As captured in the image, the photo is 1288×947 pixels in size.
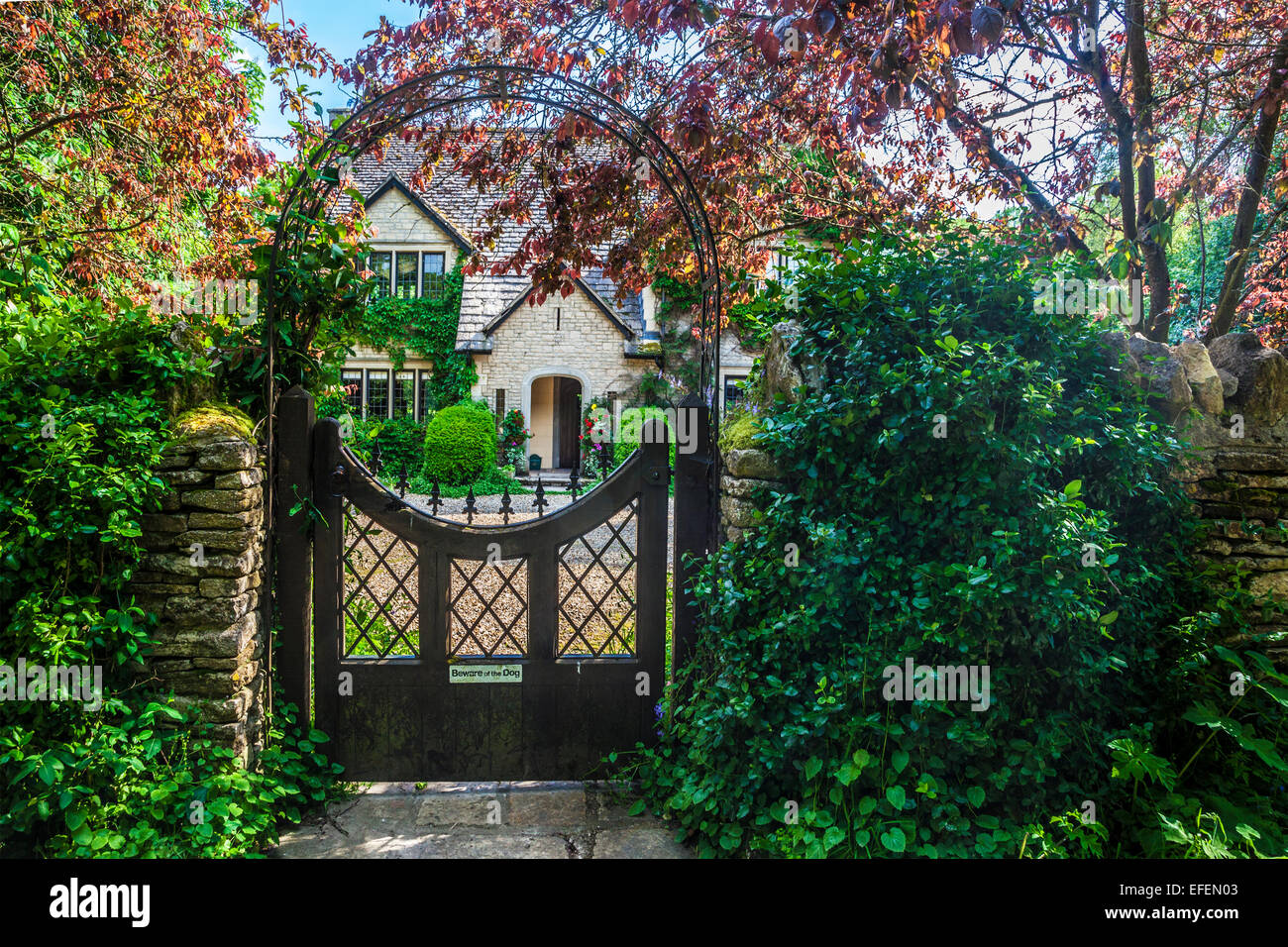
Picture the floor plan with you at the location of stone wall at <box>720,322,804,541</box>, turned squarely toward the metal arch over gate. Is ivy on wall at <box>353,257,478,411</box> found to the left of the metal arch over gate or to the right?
right

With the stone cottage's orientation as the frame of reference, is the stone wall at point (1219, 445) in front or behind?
in front

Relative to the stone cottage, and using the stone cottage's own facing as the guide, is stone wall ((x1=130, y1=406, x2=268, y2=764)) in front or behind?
in front

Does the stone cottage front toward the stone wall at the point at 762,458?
yes

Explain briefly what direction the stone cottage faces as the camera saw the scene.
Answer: facing the viewer

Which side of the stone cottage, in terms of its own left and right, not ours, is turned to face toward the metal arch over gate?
front

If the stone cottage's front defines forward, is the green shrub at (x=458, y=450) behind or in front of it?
in front

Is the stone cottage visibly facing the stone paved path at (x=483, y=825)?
yes
